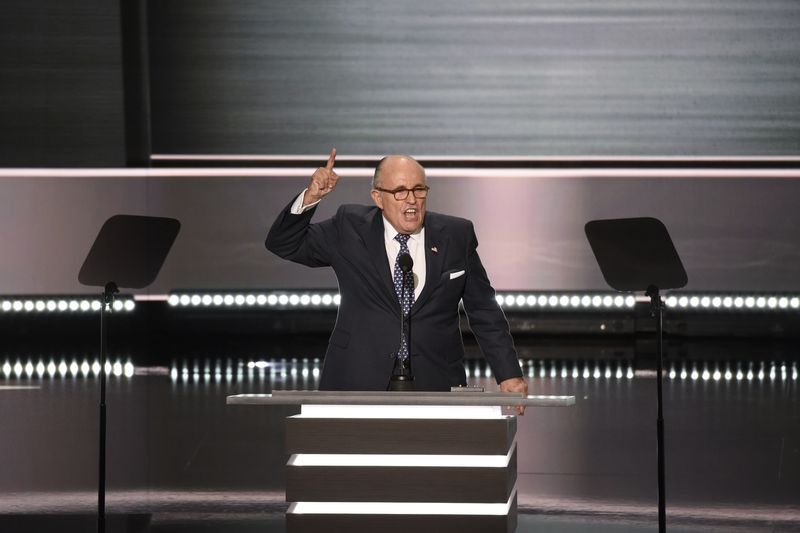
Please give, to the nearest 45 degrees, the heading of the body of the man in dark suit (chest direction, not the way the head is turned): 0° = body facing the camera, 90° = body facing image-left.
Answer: approximately 0°

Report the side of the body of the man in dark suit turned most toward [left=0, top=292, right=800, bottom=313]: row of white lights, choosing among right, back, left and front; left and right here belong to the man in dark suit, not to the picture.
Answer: back

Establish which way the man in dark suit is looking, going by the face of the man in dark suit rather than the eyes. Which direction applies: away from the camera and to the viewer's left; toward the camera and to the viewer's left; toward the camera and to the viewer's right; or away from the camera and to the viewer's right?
toward the camera and to the viewer's right

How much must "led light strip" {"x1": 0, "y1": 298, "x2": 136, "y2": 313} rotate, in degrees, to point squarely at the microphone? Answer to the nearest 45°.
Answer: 0° — it already faces it

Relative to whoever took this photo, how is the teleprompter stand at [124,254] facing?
facing away from the viewer and to the right of the viewer

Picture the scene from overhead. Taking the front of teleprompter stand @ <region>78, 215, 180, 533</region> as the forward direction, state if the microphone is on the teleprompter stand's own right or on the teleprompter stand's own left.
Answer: on the teleprompter stand's own right

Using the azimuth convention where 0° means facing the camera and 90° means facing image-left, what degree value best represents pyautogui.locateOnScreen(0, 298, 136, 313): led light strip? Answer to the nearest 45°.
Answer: approximately 0°

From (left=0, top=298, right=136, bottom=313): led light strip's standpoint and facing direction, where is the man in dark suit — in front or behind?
in front
